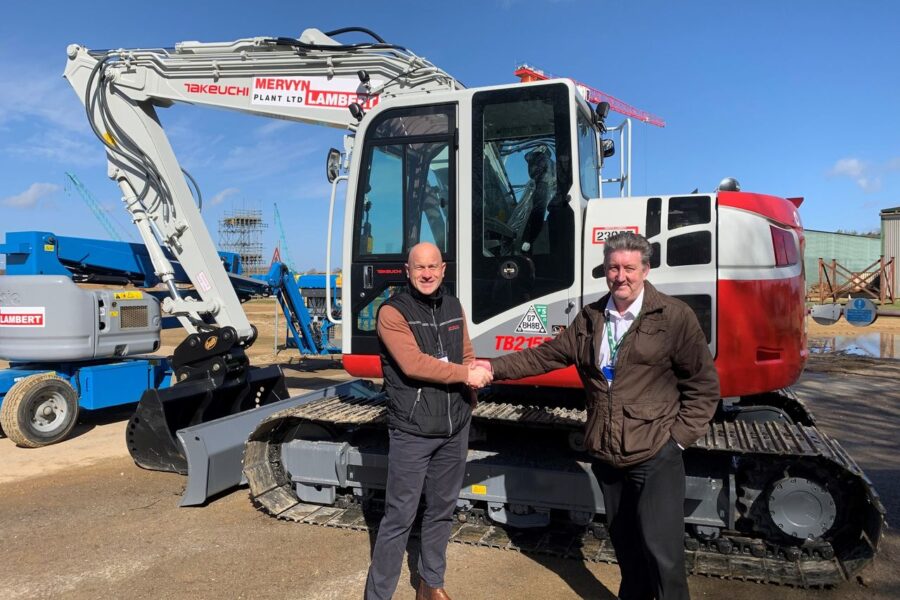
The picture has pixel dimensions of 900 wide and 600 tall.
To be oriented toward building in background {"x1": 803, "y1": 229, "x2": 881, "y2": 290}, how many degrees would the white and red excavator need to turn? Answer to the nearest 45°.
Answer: approximately 135° to its right

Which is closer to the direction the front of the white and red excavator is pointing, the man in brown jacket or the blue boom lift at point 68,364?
the blue boom lift

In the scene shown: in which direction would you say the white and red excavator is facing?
to the viewer's left

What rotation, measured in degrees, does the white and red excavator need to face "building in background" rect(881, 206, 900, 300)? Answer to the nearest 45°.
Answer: approximately 135° to its right

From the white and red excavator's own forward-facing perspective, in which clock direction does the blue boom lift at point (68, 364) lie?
The blue boom lift is roughly at 1 o'clock from the white and red excavator.

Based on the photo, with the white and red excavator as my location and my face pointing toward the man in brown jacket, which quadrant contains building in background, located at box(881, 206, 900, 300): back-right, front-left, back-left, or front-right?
back-left

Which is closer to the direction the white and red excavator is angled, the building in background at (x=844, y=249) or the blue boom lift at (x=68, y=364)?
the blue boom lift

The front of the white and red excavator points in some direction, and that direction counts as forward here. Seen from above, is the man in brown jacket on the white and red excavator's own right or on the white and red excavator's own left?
on the white and red excavator's own left
